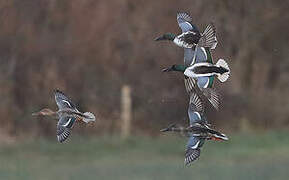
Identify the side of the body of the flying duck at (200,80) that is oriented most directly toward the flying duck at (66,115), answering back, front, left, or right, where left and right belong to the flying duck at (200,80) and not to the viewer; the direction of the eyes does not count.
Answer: front

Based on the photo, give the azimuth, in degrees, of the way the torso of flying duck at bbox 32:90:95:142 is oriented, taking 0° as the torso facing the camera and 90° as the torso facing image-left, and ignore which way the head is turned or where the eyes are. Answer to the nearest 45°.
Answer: approximately 90°

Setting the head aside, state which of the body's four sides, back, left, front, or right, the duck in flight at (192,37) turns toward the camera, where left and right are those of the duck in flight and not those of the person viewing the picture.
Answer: left

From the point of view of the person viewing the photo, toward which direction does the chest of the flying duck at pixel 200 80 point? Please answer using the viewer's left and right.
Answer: facing to the left of the viewer

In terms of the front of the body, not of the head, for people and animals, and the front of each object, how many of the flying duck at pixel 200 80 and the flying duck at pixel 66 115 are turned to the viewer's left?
2

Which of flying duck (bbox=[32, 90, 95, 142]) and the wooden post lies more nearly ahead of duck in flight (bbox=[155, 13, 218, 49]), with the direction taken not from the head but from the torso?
the flying duck

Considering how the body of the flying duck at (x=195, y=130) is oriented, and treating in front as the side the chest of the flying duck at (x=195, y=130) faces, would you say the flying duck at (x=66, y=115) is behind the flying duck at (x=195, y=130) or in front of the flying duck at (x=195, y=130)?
in front

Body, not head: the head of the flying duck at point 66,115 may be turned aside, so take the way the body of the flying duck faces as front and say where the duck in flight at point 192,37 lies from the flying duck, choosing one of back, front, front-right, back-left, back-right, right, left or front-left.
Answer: back-left

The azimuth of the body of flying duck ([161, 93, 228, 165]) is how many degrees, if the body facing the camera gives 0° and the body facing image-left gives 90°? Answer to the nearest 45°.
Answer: approximately 90°

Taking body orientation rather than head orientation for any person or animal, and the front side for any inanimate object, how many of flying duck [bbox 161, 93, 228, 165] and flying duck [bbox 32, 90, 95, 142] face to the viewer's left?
2

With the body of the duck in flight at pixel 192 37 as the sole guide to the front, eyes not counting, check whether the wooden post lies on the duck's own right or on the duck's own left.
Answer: on the duck's own right
